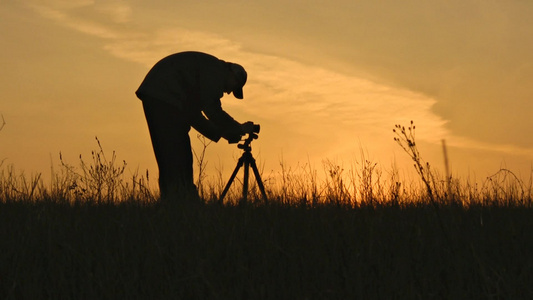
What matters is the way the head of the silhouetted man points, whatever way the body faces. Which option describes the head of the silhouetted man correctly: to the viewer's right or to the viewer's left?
to the viewer's right

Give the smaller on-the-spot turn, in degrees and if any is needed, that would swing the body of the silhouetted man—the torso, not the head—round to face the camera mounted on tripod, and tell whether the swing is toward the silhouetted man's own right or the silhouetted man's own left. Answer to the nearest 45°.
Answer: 0° — they already face it

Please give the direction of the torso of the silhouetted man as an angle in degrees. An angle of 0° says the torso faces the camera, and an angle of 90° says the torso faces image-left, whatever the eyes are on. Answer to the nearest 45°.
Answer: approximately 270°
